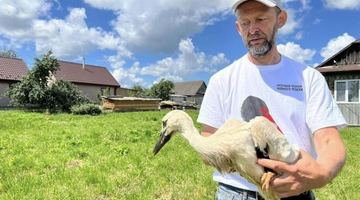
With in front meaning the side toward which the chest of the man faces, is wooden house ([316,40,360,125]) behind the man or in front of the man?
behind

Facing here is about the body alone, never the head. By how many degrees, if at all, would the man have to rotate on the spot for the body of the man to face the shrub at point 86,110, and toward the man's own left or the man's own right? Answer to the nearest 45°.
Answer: approximately 135° to the man's own right

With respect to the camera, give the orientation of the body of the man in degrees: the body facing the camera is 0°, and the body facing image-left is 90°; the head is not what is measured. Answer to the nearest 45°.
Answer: approximately 0°

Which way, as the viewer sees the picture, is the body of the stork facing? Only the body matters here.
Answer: to the viewer's left

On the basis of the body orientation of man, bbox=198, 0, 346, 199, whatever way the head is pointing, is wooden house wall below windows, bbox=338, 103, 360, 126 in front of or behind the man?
behind

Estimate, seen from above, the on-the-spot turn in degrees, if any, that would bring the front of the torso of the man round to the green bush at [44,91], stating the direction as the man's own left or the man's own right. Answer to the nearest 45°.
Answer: approximately 135° to the man's own right
